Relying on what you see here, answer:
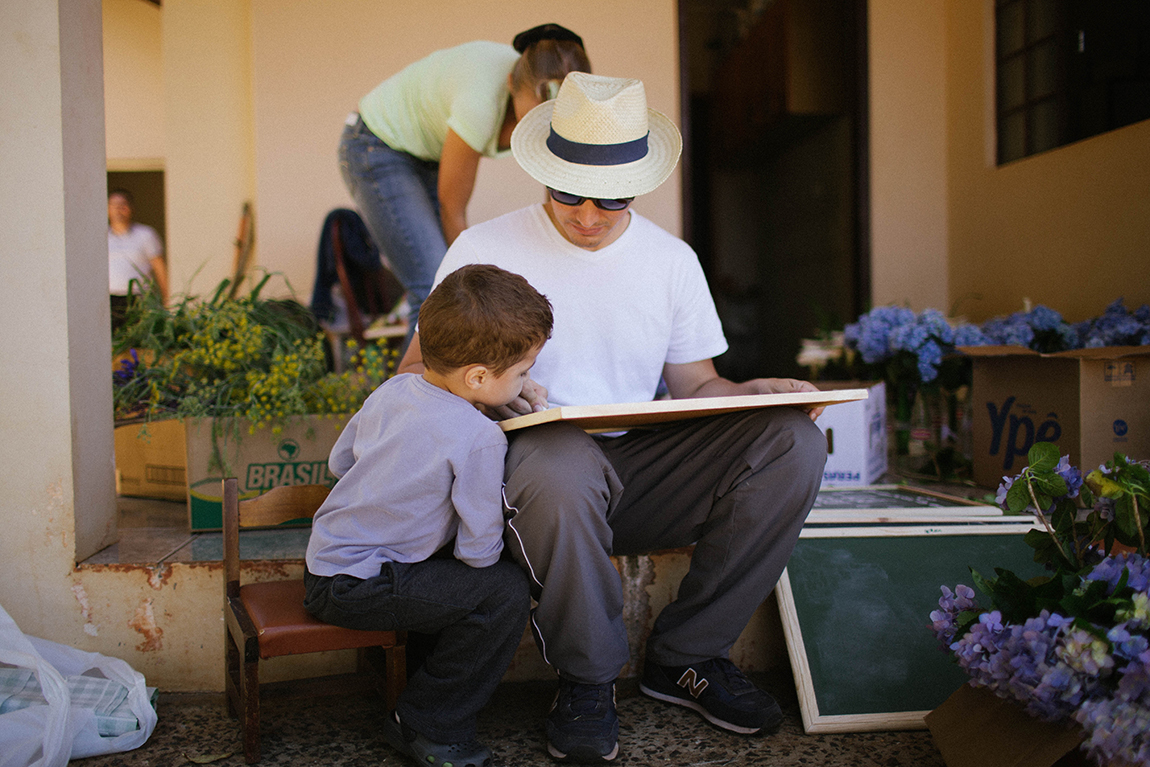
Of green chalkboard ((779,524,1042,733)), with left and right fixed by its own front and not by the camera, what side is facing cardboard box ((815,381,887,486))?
back

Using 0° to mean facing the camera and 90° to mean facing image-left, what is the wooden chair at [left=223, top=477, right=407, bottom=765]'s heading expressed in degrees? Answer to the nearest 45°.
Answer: approximately 315°

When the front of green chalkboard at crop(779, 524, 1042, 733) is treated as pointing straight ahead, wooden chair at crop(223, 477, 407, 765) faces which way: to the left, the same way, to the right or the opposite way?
to the left

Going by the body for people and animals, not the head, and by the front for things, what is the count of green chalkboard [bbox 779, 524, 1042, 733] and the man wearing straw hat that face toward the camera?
2
